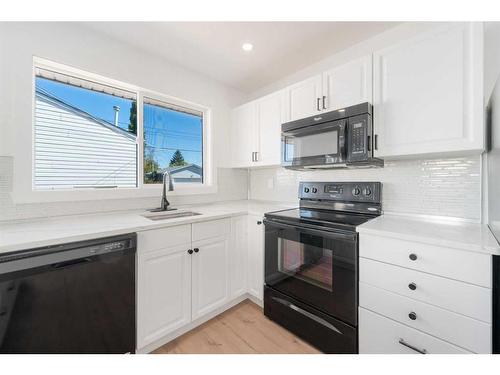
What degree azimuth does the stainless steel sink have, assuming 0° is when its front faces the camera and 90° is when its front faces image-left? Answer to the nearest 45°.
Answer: approximately 315°

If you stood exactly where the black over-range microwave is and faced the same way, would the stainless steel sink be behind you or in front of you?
in front

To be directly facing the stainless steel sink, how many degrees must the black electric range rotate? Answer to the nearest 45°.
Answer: approximately 45° to its right

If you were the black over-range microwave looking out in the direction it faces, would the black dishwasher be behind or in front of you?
in front

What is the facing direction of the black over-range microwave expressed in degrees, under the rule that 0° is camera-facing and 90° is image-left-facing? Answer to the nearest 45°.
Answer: approximately 45°

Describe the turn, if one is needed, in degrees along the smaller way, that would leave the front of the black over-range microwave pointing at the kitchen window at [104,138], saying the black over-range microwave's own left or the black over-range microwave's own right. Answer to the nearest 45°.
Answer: approximately 45° to the black over-range microwave's own right

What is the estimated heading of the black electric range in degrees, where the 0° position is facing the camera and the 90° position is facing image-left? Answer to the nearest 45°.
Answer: approximately 45°
